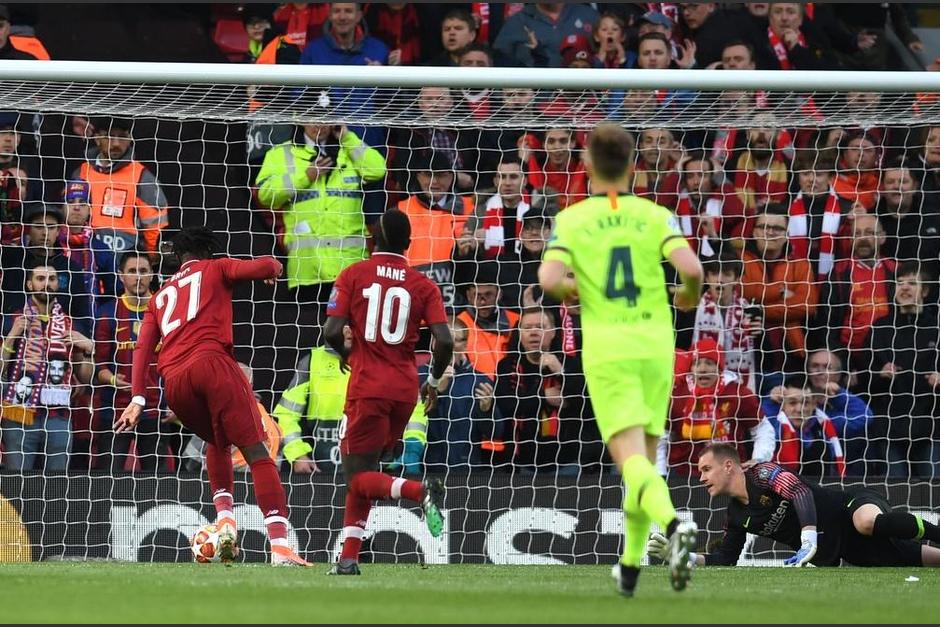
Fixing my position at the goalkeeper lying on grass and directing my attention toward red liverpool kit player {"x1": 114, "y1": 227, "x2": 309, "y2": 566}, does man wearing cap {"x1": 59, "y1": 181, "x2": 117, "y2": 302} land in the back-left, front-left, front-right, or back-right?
front-right

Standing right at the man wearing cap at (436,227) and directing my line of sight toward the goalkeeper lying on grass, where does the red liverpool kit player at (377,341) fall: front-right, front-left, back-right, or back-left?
front-right

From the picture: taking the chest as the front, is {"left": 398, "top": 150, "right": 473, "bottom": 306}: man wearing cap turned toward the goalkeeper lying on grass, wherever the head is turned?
no

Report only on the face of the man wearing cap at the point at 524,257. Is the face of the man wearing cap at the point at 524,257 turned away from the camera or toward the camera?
toward the camera

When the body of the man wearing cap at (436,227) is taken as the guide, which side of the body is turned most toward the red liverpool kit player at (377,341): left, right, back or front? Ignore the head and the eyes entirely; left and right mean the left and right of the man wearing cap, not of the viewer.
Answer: front

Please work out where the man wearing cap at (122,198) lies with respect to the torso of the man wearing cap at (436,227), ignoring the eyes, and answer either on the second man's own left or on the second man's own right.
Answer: on the second man's own right

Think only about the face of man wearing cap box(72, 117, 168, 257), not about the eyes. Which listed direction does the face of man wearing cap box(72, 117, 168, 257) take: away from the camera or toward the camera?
toward the camera

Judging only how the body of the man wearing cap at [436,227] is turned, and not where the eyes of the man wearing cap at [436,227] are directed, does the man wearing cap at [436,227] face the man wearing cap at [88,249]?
no

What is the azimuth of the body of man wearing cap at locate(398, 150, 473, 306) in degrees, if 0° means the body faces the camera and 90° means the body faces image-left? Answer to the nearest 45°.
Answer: approximately 0°
